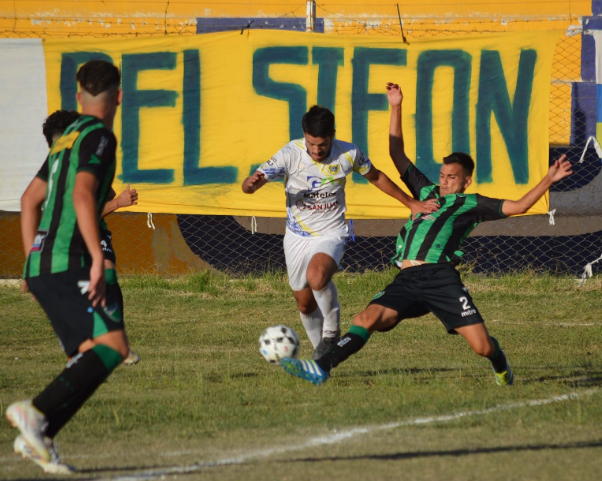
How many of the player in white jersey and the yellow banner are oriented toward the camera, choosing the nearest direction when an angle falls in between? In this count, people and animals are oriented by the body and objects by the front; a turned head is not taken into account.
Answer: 2

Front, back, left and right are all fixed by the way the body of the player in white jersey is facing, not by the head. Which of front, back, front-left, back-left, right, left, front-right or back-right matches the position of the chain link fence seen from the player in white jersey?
back

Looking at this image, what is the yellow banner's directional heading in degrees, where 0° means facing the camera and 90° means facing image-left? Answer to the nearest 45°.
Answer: approximately 0°

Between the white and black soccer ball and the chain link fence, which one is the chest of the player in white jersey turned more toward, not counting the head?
the white and black soccer ball

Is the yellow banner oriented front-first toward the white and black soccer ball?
yes

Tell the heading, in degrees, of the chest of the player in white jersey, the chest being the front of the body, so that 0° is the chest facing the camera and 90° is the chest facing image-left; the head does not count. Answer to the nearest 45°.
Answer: approximately 0°

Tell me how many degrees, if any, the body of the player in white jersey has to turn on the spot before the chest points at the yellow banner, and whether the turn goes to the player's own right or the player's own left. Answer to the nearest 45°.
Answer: approximately 180°
